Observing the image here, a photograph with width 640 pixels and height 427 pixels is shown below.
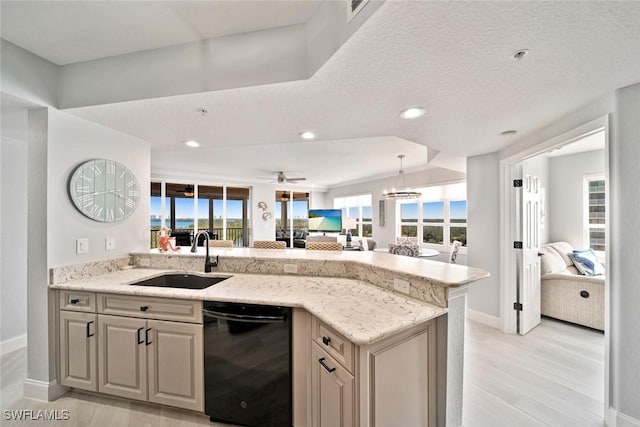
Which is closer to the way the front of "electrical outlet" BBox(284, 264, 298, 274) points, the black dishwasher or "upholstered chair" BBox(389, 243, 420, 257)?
the black dishwasher

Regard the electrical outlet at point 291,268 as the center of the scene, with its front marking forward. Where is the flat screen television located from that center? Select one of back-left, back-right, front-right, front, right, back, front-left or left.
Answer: back

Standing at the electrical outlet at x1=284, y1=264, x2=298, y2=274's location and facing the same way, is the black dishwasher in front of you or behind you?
in front

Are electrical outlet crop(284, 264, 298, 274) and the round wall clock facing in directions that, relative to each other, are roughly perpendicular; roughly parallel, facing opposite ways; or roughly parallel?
roughly perpendicular

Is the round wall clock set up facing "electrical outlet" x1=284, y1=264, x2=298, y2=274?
yes

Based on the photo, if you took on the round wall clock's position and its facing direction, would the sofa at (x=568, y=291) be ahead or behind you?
ahead

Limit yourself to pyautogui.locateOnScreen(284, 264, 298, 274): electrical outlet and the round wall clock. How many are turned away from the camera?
0

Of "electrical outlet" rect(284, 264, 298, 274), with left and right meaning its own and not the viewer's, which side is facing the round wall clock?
right

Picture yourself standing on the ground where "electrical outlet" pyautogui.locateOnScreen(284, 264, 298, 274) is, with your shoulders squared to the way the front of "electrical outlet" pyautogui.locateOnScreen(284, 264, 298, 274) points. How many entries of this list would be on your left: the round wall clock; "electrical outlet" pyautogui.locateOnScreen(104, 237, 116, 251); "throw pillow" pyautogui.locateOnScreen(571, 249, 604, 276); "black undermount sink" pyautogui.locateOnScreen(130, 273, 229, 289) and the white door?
2

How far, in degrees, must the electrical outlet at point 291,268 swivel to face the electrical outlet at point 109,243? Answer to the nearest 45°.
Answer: approximately 90° to its right

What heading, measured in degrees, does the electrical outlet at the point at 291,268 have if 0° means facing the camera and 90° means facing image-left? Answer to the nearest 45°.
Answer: approximately 0°

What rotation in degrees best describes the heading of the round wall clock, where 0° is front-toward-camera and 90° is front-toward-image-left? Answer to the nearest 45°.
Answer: approximately 315°
